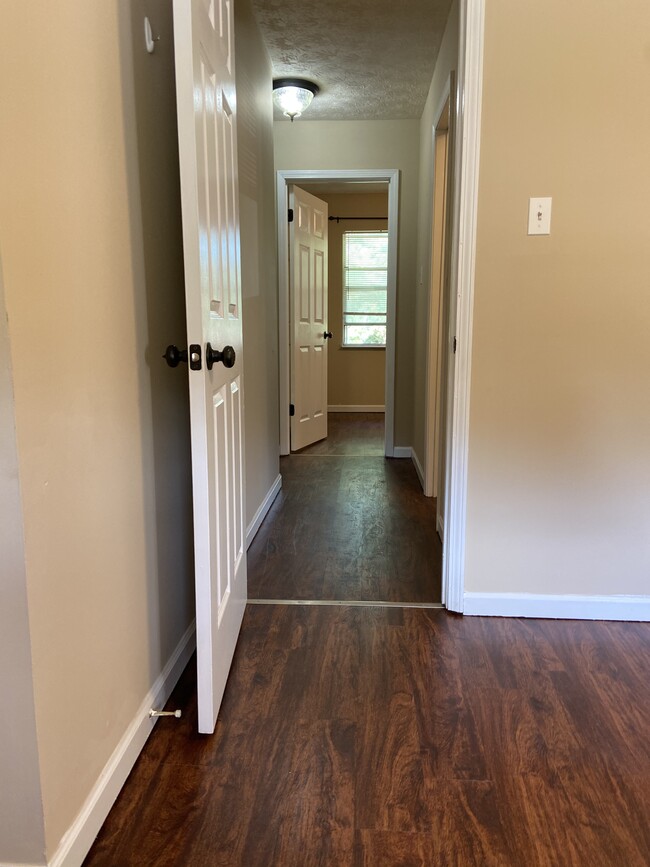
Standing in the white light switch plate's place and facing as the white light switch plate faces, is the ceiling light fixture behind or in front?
behind

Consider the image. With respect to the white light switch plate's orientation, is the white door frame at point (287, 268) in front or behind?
behind

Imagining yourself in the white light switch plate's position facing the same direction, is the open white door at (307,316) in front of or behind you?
behind

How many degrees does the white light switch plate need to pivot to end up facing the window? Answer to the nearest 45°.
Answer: approximately 180°

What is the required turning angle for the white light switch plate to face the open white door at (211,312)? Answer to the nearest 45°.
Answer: approximately 45° to its right

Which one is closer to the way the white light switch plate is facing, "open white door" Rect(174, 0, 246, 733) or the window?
the open white door

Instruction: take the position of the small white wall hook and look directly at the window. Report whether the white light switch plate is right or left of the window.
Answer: right

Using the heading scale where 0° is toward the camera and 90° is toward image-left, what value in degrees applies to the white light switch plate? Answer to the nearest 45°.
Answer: approximately 0°
